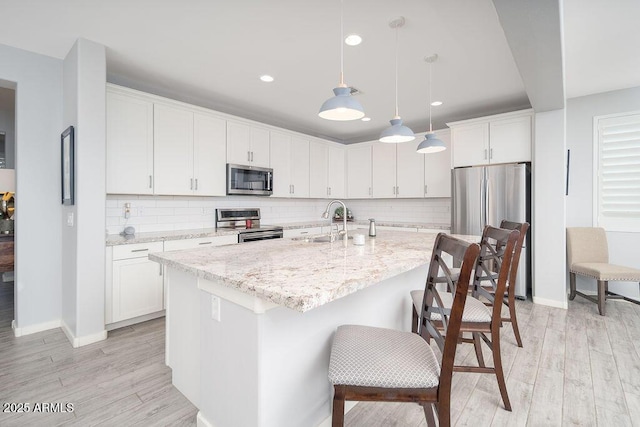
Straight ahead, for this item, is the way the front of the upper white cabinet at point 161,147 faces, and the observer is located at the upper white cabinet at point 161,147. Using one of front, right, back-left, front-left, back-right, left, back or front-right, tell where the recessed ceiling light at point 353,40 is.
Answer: front

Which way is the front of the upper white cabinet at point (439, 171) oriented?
toward the camera

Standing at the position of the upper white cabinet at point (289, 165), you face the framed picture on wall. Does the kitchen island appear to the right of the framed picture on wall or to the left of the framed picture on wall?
left

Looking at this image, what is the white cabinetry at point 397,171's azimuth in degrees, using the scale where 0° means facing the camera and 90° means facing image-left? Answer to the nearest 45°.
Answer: approximately 0°

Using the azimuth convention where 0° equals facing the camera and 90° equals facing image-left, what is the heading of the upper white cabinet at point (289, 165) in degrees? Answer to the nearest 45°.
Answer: approximately 315°

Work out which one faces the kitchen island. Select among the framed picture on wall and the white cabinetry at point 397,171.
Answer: the white cabinetry

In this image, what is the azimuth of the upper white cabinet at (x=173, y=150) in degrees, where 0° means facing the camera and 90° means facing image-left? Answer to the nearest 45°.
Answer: approximately 315°

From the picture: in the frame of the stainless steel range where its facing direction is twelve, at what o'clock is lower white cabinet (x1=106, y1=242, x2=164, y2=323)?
The lower white cabinet is roughly at 3 o'clock from the stainless steel range.

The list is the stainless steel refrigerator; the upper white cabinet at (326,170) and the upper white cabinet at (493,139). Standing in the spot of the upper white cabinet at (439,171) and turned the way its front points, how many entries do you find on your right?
1

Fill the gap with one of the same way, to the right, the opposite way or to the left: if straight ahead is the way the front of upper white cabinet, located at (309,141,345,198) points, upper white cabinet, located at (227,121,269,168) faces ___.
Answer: the same way

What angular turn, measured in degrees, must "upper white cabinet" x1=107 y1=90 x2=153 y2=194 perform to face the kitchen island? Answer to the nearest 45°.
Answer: approximately 45° to its left

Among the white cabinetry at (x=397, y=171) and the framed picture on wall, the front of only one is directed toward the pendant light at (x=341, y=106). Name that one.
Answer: the white cabinetry

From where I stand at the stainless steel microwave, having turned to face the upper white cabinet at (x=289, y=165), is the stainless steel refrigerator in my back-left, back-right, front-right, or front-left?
front-right

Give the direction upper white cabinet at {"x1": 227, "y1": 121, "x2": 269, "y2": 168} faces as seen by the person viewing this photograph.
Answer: facing the viewer and to the right of the viewer
